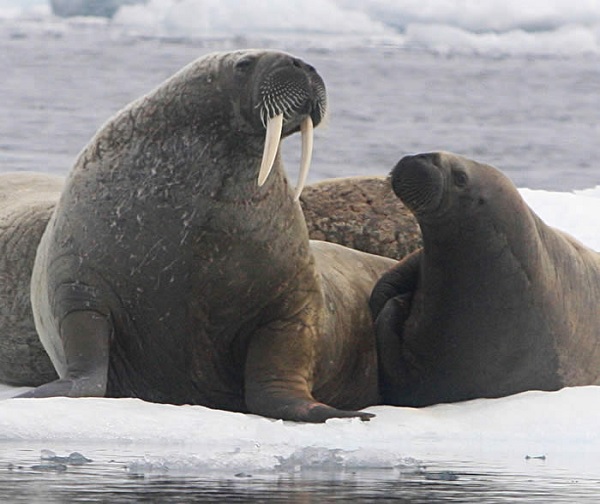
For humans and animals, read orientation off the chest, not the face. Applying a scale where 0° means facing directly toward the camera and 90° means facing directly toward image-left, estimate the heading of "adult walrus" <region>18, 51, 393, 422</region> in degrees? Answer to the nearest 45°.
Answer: approximately 0°

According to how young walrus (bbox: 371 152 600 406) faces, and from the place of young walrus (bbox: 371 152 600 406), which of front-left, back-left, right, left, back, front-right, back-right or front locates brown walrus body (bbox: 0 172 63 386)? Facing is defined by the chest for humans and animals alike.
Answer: front-right

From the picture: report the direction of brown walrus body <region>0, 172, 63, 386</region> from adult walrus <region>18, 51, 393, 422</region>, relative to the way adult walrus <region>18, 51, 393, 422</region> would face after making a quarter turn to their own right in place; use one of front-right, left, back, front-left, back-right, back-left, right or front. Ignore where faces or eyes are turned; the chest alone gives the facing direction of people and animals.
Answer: front-right

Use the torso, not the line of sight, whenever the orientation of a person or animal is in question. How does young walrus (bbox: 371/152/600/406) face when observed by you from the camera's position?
facing the viewer and to the left of the viewer

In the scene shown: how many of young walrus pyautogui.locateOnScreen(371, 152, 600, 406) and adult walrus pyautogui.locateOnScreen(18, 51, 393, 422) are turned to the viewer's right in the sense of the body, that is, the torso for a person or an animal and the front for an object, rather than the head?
0

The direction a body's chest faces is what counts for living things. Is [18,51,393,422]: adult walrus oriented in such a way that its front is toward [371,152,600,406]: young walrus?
no

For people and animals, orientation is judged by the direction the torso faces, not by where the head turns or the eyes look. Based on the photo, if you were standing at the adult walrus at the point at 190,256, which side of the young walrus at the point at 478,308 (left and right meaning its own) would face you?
front
